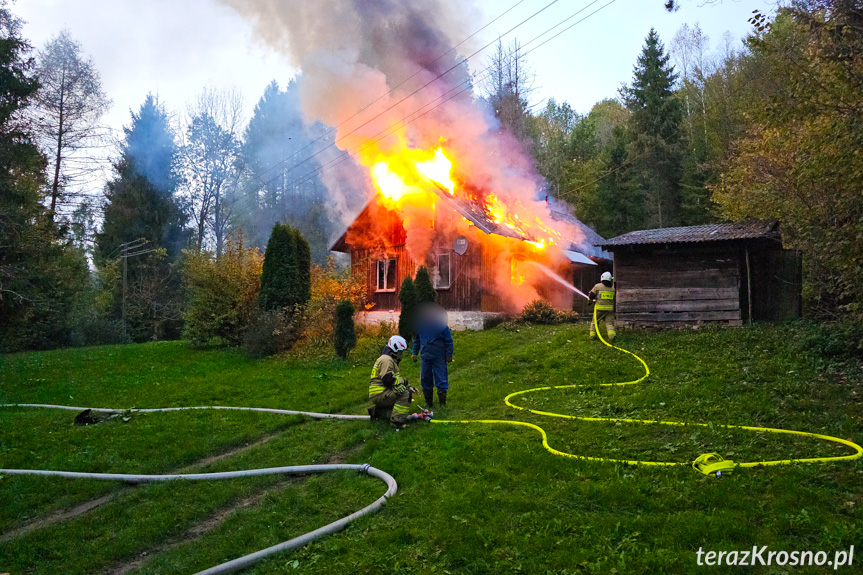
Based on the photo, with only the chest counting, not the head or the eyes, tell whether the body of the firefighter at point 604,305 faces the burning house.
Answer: yes

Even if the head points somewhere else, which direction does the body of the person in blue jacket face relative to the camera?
toward the camera

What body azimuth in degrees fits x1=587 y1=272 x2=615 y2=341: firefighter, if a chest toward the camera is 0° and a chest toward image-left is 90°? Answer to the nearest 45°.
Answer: approximately 135°

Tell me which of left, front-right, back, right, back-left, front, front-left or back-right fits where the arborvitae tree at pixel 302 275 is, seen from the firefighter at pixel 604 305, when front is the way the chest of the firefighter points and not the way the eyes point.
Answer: front-left

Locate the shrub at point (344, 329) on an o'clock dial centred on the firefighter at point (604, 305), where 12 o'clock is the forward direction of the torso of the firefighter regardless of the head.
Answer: The shrub is roughly at 10 o'clock from the firefighter.

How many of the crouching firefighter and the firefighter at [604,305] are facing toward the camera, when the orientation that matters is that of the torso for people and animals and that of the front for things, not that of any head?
0

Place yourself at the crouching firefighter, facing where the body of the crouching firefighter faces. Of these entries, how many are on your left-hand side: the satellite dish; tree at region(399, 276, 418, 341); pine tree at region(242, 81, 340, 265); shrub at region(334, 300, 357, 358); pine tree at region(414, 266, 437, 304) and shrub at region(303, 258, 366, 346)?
6

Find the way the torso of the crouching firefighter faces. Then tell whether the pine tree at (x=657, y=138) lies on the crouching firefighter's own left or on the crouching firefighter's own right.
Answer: on the crouching firefighter's own left

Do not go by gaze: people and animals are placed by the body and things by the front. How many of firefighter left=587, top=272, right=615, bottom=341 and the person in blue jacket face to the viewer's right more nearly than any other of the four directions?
0

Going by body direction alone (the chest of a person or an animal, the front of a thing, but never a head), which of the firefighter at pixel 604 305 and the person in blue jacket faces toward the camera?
the person in blue jacket

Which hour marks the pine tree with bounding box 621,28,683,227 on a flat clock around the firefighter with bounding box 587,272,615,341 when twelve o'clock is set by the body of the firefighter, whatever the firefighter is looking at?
The pine tree is roughly at 2 o'clock from the firefighter.

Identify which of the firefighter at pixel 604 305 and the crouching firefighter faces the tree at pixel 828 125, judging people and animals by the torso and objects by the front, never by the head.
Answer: the crouching firefighter

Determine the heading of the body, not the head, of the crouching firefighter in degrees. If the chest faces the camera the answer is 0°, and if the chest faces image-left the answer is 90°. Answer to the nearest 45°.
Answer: approximately 270°

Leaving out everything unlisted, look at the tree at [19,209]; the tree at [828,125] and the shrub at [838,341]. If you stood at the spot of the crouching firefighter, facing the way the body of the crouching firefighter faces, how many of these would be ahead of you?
2
